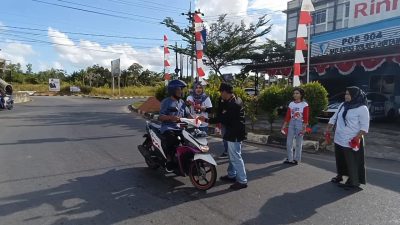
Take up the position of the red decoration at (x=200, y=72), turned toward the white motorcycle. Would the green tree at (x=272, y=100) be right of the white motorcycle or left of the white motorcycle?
left

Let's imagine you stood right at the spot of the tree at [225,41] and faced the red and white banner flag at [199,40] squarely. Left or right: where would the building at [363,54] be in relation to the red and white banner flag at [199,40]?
left

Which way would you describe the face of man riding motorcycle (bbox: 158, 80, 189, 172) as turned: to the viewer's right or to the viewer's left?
to the viewer's right

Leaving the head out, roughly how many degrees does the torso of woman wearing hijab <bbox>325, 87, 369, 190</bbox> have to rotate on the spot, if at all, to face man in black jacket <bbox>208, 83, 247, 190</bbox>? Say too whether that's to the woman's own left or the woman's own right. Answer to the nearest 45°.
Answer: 0° — they already face them

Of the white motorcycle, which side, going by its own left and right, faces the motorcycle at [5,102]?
back

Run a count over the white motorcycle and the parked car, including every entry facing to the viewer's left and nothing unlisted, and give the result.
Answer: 1

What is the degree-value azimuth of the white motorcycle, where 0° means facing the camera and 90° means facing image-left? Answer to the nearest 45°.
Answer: approximately 315°

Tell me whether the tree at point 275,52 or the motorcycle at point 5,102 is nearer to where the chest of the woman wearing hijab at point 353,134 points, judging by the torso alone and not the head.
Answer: the motorcycle

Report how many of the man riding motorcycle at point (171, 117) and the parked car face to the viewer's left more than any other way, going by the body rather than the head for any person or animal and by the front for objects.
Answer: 1

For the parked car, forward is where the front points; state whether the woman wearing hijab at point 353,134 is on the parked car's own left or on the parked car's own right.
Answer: on the parked car's own left

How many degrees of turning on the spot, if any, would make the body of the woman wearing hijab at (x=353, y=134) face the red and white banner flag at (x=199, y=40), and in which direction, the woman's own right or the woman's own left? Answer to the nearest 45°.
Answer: approximately 90° to the woman's own right

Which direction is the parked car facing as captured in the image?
to the viewer's left
